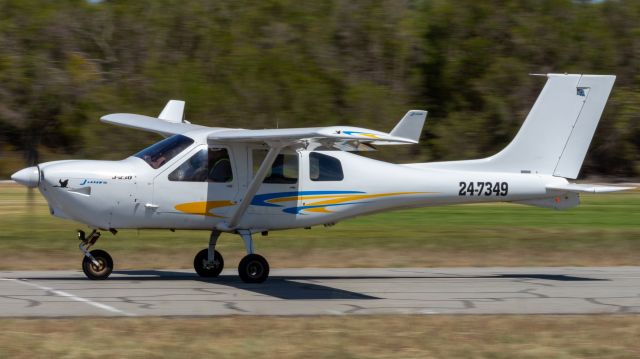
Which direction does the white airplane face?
to the viewer's left
